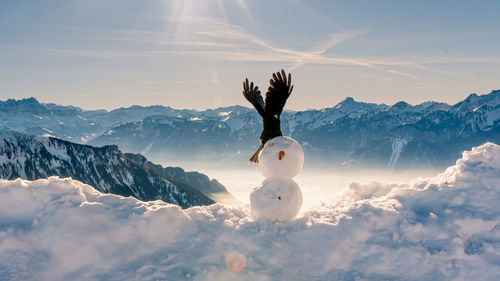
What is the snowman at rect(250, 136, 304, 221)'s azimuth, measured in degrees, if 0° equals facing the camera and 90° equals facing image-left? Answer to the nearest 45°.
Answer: approximately 0°
